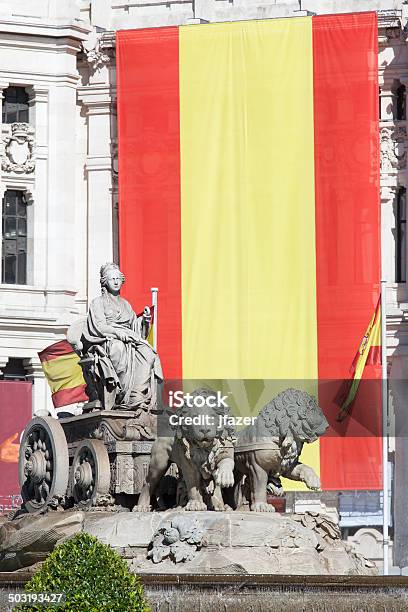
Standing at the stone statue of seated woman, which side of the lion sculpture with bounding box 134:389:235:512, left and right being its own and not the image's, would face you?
back

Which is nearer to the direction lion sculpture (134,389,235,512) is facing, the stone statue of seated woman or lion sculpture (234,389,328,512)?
the lion sculpture

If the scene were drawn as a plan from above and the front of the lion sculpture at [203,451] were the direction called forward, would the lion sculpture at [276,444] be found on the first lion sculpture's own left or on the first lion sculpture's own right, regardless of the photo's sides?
on the first lion sculpture's own left

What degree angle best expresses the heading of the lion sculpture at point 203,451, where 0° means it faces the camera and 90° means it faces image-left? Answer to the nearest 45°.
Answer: approximately 315°

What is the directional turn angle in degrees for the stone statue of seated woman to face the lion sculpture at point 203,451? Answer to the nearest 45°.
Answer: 0° — it already faces it
